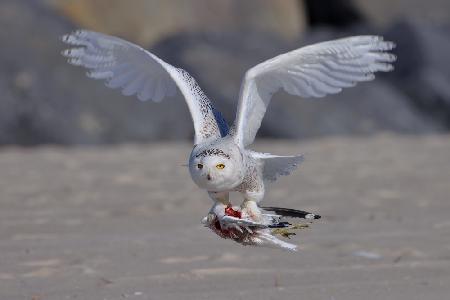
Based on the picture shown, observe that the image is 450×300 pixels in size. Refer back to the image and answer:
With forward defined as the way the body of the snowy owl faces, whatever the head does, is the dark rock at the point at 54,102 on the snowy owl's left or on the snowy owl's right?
on the snowy owl's right

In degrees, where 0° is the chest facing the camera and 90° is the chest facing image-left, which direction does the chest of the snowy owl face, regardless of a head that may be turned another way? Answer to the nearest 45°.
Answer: approximately 45°
